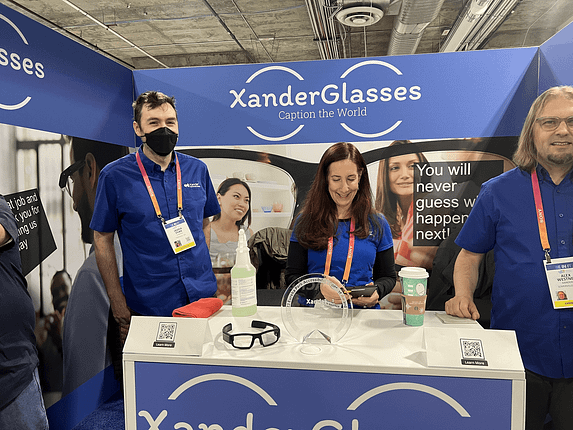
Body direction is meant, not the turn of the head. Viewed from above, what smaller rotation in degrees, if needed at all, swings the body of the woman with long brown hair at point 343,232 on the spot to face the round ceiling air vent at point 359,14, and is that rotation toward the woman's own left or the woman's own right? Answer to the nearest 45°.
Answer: approximately 180°

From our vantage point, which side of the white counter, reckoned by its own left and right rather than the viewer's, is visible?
front

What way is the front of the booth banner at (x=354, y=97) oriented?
toward the camera

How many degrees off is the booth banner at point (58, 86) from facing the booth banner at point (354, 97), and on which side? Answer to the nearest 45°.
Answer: approximately 45° to its left

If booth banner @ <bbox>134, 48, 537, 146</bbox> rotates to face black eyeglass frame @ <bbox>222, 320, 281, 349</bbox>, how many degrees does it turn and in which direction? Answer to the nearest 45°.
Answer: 0° — it already faces it

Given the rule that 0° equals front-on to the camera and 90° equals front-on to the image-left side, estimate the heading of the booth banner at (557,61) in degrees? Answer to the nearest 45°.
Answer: approximately 45°

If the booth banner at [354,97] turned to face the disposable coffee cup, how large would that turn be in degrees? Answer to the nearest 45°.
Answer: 0° — it already faces it

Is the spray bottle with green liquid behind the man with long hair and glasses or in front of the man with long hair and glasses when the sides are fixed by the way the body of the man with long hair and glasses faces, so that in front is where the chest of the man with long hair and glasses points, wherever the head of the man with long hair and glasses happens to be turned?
in front

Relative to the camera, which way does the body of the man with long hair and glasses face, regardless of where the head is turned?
toward the camera

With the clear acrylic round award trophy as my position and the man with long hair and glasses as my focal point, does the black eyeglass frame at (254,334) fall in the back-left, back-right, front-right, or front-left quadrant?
back-left

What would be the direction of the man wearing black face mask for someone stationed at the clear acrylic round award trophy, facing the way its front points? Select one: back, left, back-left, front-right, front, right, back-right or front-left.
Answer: back-right

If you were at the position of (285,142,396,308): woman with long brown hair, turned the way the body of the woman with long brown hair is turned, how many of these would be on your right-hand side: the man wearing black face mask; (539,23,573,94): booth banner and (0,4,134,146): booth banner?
2

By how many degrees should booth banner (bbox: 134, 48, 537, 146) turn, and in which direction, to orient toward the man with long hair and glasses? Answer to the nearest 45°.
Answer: approximately 45° to its left

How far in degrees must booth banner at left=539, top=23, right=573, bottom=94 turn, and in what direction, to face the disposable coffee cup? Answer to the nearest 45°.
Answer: approximately 45° to its left

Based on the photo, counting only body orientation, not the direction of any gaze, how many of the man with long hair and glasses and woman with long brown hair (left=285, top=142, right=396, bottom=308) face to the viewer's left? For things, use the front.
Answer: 0
